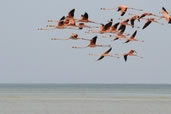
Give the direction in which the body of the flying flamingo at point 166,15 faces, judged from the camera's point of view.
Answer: to the viewer's left

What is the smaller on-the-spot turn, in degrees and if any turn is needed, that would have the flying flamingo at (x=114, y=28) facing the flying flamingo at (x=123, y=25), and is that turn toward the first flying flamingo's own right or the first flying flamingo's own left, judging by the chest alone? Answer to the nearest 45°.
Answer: approximately 135° to the first flying flamingo's own right

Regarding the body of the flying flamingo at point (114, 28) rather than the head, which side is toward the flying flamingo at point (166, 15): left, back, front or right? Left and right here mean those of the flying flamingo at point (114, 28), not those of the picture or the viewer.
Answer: back

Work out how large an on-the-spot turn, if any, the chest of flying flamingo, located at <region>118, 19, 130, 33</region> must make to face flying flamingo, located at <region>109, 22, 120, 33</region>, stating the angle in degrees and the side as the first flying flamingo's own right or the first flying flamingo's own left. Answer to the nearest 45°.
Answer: approximately 45° to the first flying flamingo's own left

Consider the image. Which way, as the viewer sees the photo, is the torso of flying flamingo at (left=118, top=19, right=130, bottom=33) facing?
to the viewer's left

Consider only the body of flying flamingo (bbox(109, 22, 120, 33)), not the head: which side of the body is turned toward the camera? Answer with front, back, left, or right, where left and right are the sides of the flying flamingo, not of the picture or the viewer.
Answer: left
